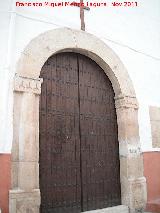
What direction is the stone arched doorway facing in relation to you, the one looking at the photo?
facing the viewer and to the right of the viewer

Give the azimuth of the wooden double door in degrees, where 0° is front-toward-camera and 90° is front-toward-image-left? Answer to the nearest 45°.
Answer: approximately 315°
